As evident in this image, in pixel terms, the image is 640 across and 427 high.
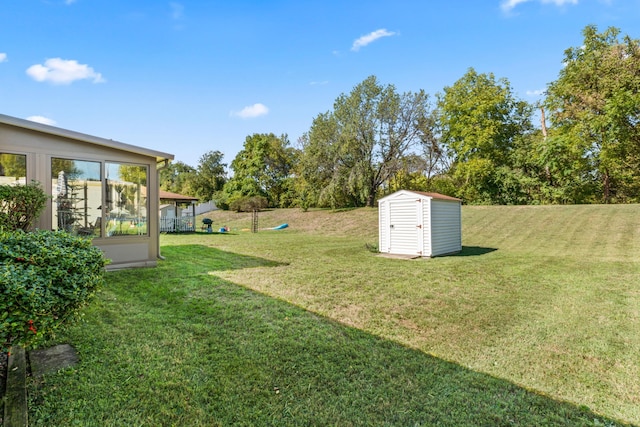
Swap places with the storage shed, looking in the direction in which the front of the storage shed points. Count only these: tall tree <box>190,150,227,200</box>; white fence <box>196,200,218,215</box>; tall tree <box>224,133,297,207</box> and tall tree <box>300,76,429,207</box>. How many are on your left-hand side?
0

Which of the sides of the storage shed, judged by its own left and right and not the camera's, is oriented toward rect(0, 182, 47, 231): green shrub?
front

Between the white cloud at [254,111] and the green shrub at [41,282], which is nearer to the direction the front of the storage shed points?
the green shrub

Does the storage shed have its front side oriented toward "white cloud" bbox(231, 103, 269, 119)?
no

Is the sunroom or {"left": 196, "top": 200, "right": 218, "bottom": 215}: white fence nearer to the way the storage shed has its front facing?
the sunroom

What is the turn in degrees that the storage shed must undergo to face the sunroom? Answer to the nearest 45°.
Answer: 0° — it already faces it

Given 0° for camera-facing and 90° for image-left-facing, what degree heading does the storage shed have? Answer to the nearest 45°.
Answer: approximately 45°

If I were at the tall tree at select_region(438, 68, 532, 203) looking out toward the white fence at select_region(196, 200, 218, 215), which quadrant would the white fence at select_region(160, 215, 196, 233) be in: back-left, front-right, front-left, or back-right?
front-left

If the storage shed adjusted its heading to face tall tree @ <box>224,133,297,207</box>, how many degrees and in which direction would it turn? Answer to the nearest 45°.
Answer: approximately 90° to its right

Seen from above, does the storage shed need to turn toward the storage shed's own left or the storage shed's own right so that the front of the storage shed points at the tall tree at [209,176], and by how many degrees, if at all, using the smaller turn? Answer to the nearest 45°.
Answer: approximately 90° to the storage shed's own right

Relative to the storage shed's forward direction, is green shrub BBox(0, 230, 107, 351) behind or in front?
in front

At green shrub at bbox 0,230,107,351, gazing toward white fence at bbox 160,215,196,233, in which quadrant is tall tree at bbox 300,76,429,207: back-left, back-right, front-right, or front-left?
front-right

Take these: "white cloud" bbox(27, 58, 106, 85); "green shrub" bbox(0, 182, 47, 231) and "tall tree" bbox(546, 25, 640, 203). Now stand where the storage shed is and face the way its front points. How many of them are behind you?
1
